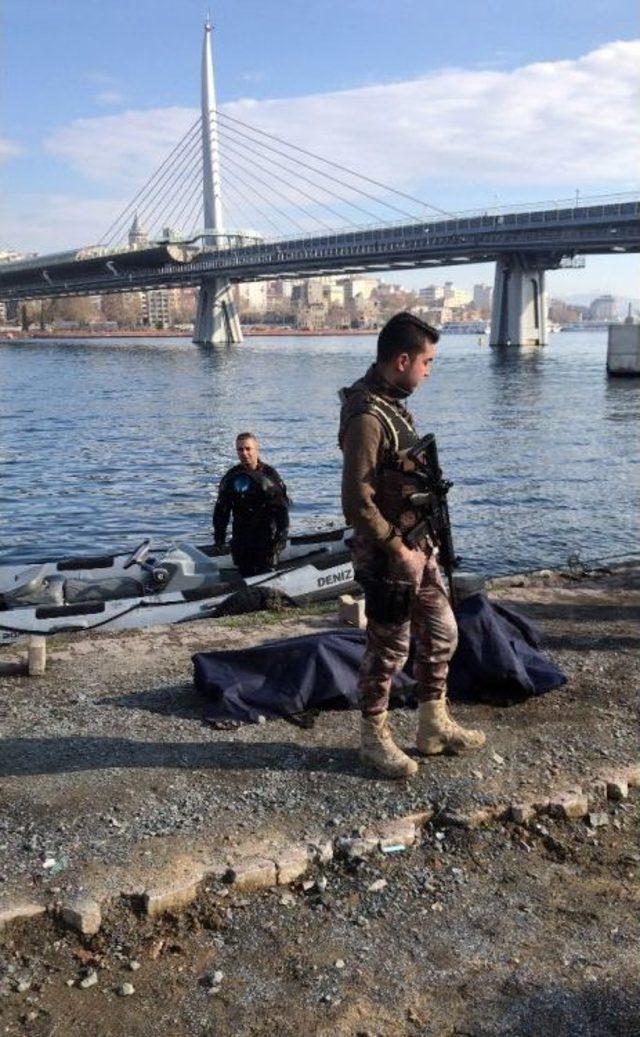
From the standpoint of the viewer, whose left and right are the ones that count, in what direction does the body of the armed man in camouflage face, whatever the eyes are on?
facing to the right of the viewer

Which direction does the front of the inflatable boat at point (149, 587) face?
to the viewer's right

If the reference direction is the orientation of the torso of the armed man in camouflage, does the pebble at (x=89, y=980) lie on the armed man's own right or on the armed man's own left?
on the armed man's own right

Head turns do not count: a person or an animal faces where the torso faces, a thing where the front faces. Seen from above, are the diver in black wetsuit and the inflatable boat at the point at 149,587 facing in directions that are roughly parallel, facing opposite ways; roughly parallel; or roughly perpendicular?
roughly perpendicular

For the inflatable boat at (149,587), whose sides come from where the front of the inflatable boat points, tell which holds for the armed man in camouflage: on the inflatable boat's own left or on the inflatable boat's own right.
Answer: on the inflatable boat's own right

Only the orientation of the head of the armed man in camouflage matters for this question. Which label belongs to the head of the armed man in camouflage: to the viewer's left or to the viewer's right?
to the viewer's right

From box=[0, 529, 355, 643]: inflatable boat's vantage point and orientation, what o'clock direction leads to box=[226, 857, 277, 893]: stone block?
The stone block is roughly at 3 o'clock from the inflatable boat.

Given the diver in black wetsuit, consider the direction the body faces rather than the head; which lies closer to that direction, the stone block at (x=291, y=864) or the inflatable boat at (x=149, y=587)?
the stone block

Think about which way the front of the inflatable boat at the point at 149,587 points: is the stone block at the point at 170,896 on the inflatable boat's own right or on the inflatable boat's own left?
on the inflatable boat's own right
